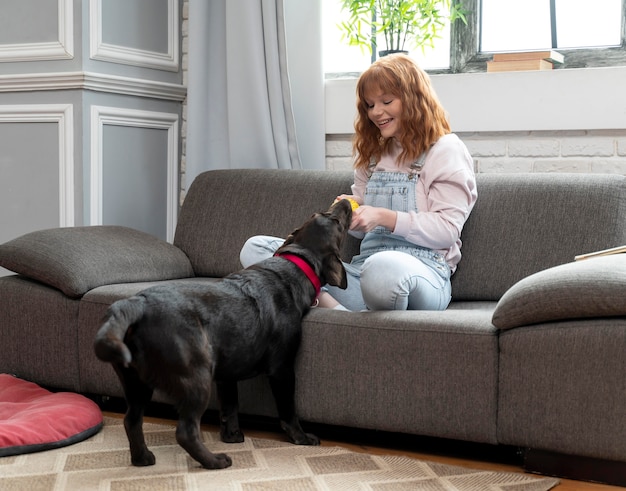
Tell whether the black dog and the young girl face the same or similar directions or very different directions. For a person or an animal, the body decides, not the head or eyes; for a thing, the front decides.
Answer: very different directions

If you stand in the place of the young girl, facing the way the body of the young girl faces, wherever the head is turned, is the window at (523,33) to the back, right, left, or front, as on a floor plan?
back

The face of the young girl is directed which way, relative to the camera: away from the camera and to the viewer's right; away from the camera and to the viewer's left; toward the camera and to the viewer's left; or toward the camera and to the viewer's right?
toward the camera and to the viewer's left

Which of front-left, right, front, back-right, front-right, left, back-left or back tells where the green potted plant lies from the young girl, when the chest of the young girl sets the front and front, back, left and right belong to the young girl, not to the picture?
back-right

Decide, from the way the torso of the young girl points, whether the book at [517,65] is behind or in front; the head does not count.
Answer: behind

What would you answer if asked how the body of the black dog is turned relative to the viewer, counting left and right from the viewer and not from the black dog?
facing away from the viewer and to the right of the viewer

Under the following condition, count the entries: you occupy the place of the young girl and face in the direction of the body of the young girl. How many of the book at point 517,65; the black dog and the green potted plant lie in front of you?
1

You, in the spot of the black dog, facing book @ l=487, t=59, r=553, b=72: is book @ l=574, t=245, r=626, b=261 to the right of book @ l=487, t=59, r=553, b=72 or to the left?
right

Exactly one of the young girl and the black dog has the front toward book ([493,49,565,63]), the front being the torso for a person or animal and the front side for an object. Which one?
the black dog

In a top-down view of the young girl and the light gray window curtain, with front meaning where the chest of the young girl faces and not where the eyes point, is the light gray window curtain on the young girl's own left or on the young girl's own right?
on the young girl's own right

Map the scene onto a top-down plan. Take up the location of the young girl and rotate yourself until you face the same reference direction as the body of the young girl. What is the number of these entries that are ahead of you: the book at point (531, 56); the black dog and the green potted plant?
1

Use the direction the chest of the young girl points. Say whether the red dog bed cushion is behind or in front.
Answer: in front

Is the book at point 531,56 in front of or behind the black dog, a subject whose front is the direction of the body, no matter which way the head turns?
in front

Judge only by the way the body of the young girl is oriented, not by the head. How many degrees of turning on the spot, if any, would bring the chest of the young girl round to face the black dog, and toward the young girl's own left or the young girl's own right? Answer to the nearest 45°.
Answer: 0° — they already face it
